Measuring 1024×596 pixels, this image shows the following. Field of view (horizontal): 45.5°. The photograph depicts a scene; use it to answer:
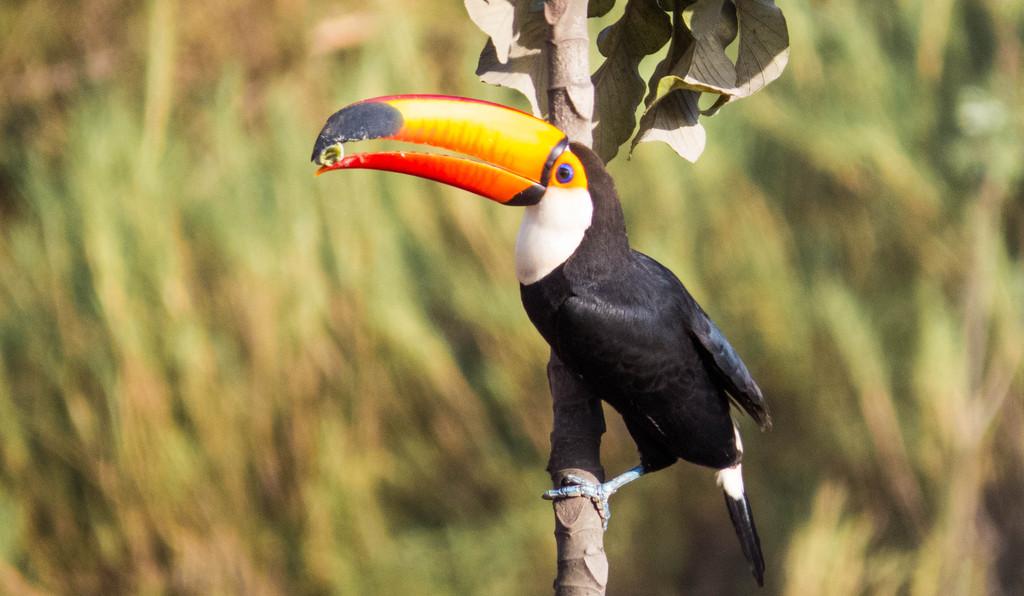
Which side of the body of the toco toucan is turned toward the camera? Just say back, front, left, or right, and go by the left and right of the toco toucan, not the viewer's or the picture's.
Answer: left
